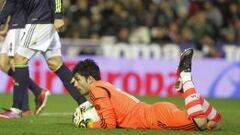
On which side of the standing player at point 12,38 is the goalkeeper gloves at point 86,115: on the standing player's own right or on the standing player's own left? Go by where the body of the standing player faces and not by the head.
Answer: on the standing player's own left

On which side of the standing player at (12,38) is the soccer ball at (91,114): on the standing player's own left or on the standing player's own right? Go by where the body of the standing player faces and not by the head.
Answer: on the standing player's own left

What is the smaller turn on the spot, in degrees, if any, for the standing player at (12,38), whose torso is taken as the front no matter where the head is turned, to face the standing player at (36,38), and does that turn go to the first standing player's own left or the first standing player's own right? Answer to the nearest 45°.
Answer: approximately 135° to the first standing player's own left
